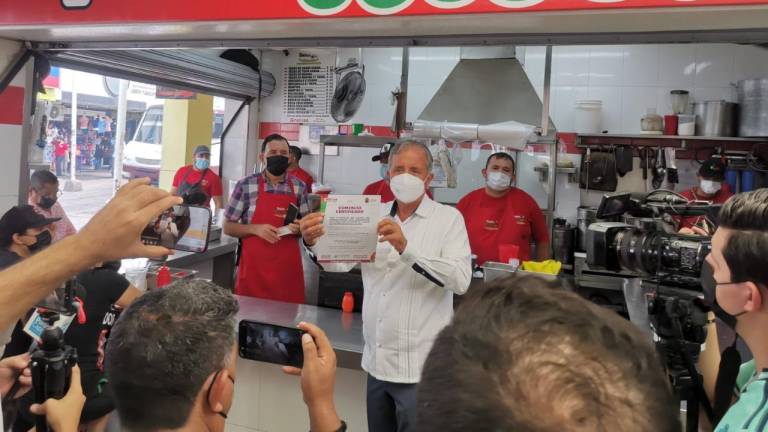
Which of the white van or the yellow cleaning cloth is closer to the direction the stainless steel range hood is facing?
the yellow cleaning cloth

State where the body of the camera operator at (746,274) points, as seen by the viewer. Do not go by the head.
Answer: to the viewer's left

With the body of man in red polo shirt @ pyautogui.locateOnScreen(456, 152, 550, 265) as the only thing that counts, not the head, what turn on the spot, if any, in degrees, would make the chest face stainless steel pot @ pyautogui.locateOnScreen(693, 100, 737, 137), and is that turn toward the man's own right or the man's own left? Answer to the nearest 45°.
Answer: approximately 135° to the man's own left

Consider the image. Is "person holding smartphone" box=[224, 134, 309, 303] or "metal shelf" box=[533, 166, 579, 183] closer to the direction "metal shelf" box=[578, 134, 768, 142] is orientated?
the person holding smartphone

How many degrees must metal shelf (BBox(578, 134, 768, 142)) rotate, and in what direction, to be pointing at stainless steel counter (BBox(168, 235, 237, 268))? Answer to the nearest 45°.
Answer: approximately 45° to its right

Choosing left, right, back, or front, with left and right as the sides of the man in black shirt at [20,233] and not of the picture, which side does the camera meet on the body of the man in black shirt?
right

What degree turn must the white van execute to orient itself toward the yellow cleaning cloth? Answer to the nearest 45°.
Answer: approximately 45° to its left

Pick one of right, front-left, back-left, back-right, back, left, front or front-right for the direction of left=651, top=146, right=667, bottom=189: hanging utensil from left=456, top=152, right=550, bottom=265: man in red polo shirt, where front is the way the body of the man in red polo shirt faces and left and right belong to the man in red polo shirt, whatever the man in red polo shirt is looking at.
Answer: back-left

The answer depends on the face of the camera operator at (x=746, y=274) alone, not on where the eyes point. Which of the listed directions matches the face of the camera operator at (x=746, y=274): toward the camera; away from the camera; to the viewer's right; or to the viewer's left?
to the viewer's left

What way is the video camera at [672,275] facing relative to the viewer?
to the viewer's left

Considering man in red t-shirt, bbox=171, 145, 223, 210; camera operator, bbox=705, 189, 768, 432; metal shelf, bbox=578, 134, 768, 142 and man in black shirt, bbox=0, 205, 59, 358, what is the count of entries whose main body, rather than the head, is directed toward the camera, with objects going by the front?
2
